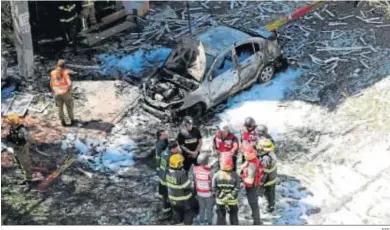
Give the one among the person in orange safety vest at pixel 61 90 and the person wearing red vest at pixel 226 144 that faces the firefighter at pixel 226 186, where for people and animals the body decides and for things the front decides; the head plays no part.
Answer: the person wearing red vest

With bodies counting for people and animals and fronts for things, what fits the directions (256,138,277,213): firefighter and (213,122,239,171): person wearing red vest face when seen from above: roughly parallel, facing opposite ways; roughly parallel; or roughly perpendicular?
roughly perpendicular

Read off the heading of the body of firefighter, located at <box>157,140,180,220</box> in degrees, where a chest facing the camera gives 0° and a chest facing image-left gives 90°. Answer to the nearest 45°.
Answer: approximately 270°

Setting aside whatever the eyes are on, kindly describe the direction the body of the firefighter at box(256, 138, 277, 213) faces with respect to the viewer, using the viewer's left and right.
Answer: facing to the left of the viewer

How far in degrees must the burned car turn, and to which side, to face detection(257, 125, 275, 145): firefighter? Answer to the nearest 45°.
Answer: approximately 90° to its left

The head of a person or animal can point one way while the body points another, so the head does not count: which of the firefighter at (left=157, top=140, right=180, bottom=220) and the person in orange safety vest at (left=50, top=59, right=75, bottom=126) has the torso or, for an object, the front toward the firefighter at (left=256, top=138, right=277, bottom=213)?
the firefighter at (left=157, top=140, right=180, bottom=220)

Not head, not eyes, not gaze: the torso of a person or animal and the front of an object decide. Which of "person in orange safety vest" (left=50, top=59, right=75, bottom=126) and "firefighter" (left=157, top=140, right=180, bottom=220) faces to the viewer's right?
"firefighter" (left=157, top=140, right=180, bottom=220)

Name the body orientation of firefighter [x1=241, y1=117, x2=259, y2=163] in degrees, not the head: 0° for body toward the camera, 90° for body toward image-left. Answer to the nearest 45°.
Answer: approximately 45°

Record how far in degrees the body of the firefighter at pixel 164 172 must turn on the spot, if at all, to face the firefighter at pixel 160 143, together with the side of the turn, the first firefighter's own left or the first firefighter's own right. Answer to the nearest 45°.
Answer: approximately 90° to the first firefighter's own left

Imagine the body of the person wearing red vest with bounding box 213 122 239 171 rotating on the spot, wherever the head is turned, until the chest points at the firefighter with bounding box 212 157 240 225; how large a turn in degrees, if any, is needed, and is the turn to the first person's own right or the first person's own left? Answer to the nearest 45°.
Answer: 0° — they already face them
